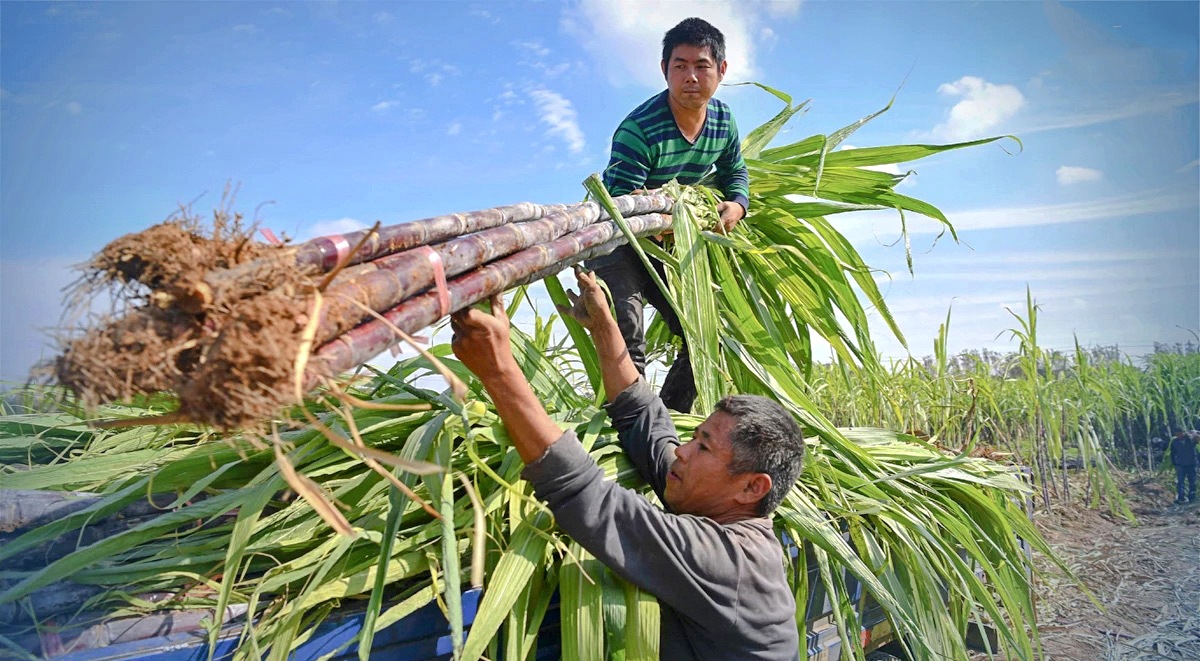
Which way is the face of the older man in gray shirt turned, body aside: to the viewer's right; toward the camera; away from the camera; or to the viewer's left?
to the viewer's left

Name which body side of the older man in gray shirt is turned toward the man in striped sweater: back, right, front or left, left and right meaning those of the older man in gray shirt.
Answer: right

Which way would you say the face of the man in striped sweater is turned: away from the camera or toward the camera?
toward the camera

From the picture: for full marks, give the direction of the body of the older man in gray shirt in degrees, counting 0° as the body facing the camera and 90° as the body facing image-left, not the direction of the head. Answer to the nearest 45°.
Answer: approximately 90°
